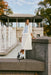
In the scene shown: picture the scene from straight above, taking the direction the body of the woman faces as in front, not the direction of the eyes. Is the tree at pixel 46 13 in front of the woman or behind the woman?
behind

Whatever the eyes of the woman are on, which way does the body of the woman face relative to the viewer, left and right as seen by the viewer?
facing the viewer and to the left of the viewer
